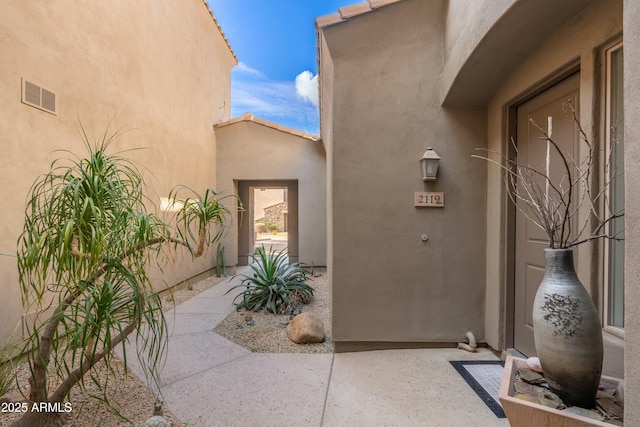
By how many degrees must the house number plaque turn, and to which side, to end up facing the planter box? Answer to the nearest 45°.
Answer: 0° — it already faces it

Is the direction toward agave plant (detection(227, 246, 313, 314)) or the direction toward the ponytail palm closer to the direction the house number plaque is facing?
the ponytail palm

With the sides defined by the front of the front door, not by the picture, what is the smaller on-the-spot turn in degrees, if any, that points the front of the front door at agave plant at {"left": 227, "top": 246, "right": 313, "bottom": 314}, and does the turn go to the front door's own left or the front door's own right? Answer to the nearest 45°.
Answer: approximately 45° to the front door's own right

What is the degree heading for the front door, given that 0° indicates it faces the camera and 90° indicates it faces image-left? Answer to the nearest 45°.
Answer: approximately 45°

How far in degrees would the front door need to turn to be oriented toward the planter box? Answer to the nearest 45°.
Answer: approximately 45° to its left

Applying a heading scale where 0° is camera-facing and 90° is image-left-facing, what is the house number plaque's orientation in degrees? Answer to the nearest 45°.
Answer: approximately 0°
